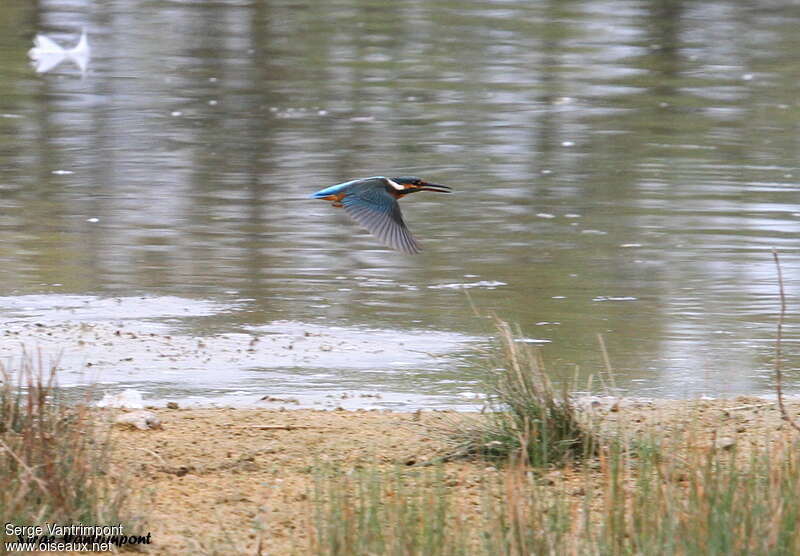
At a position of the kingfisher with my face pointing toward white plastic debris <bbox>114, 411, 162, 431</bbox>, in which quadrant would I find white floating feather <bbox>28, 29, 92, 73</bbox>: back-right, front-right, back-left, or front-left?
back-right

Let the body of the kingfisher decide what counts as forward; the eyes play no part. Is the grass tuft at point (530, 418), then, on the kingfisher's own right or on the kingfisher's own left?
on the kingfisher's own right

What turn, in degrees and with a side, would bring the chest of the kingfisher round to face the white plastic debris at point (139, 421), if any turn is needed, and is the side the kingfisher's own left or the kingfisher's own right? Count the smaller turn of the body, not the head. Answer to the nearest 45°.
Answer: approximately 135° to the kingfisher's own right

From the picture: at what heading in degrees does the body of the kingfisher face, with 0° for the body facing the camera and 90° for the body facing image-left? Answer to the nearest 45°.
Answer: approximately 270°

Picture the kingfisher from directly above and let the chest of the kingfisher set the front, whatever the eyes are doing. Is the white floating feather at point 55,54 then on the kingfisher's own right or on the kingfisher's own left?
on the kingfisher's own left
